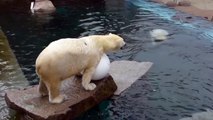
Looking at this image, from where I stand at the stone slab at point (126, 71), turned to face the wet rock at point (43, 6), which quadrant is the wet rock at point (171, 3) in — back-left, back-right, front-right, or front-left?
front-right

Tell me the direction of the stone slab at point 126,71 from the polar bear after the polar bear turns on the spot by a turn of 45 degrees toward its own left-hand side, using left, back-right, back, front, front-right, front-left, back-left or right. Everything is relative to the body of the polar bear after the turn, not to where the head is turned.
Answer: front-right

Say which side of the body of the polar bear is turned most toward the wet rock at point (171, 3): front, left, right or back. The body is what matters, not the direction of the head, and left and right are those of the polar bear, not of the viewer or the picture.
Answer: front

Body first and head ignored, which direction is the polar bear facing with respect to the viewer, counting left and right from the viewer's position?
facing away from the viewer and to the right of the viewer

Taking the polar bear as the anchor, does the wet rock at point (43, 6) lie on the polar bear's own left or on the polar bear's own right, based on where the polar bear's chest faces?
on the polar bear's own left
